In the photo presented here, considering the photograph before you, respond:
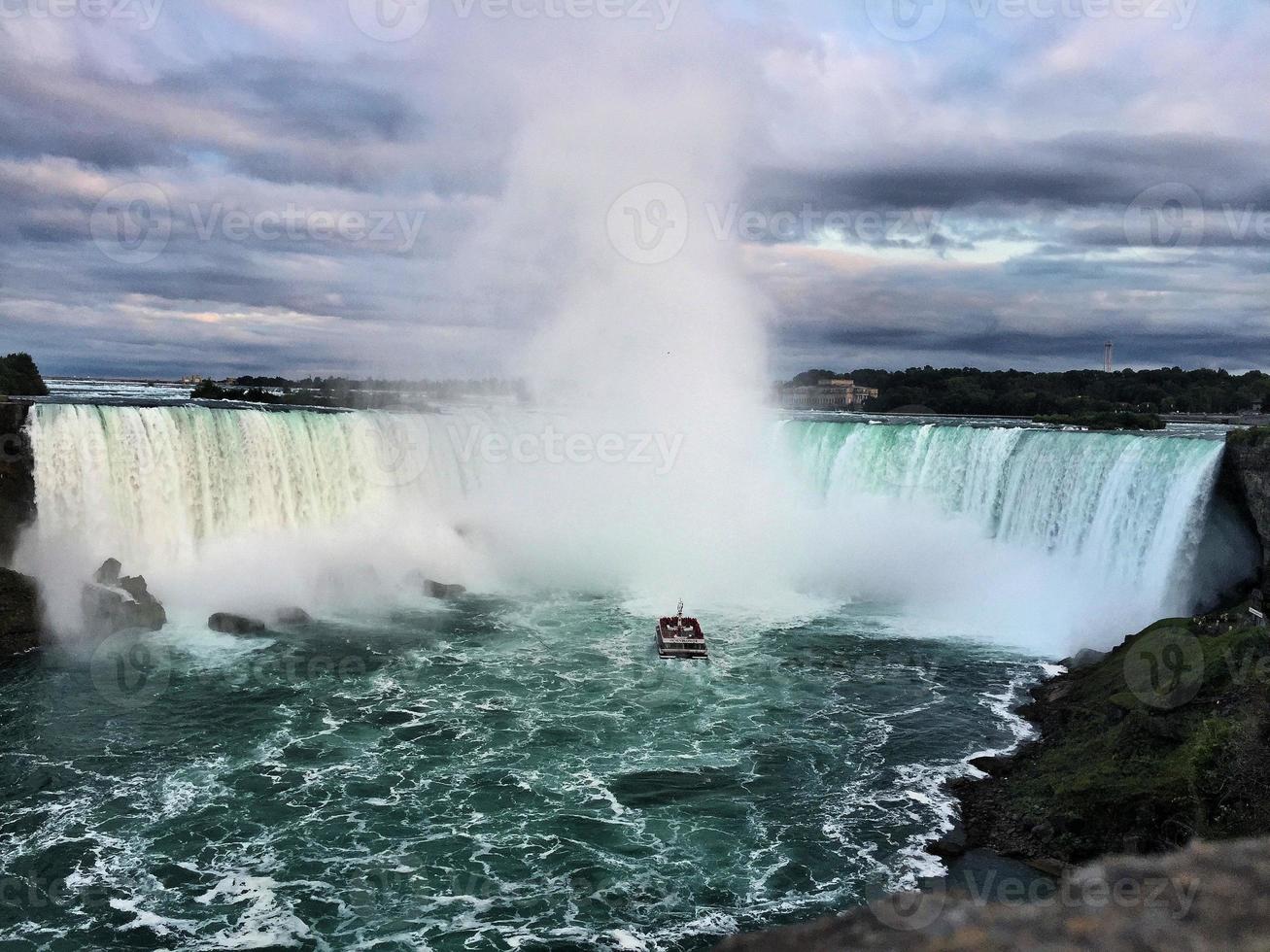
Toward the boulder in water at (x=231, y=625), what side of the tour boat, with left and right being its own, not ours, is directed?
left

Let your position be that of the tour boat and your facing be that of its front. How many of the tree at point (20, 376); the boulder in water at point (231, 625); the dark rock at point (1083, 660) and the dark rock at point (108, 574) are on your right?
1

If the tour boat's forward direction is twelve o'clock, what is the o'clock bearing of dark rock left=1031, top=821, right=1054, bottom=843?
The dark rock is roughly at 5 o'clock from the tour boat.

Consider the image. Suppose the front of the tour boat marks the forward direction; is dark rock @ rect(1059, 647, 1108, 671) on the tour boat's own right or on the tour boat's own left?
on the tour boat's own right

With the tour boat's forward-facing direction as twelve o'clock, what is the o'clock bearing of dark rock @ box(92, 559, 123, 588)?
The dark rock is roughly at 9 o'clock from the tour boat.

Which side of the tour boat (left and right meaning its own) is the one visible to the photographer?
back

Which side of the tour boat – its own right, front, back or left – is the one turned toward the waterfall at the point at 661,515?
front

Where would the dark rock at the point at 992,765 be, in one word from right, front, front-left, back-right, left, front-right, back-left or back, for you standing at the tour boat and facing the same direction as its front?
back-right

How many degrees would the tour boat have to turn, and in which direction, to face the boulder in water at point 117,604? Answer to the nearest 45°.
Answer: approximately 90° to its left

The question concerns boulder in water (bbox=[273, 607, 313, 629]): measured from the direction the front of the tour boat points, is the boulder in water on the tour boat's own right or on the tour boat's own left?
on the tour boat's own left
